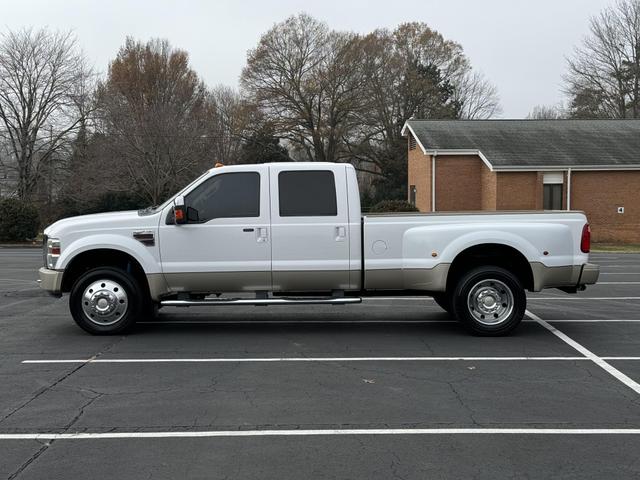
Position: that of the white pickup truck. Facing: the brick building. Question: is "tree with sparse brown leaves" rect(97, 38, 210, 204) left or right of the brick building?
left

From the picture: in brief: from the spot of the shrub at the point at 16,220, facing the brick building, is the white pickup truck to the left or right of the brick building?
right

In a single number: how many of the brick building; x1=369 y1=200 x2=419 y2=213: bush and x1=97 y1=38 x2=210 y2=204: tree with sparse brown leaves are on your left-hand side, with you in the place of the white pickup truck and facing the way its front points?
0

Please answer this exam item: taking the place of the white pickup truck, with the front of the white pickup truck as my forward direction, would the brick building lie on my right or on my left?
on my right

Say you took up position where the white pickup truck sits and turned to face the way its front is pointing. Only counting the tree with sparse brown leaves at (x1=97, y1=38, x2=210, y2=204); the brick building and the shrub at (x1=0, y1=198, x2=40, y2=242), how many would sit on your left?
0

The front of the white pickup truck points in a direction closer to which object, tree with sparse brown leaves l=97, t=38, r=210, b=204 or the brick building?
the tree with sparse brown leaves

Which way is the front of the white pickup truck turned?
to the viewer's left

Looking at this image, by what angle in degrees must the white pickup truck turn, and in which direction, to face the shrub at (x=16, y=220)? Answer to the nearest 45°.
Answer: approximately 45° to its right

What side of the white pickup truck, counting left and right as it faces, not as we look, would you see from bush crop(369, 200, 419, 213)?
right

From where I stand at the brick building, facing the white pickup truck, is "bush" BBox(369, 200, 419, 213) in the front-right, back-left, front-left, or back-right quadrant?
front-right
